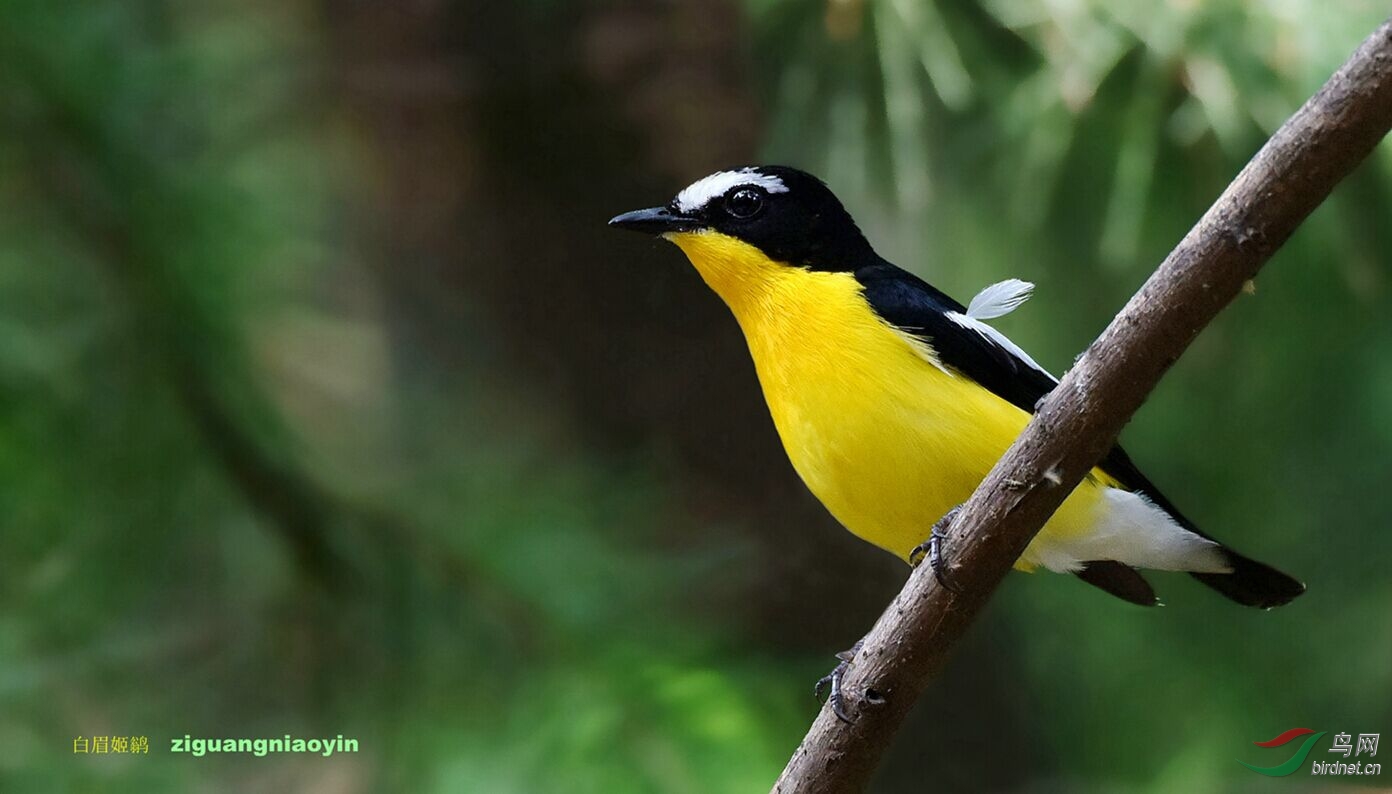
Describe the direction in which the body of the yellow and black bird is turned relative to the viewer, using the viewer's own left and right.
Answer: facing to the left of the viewer
